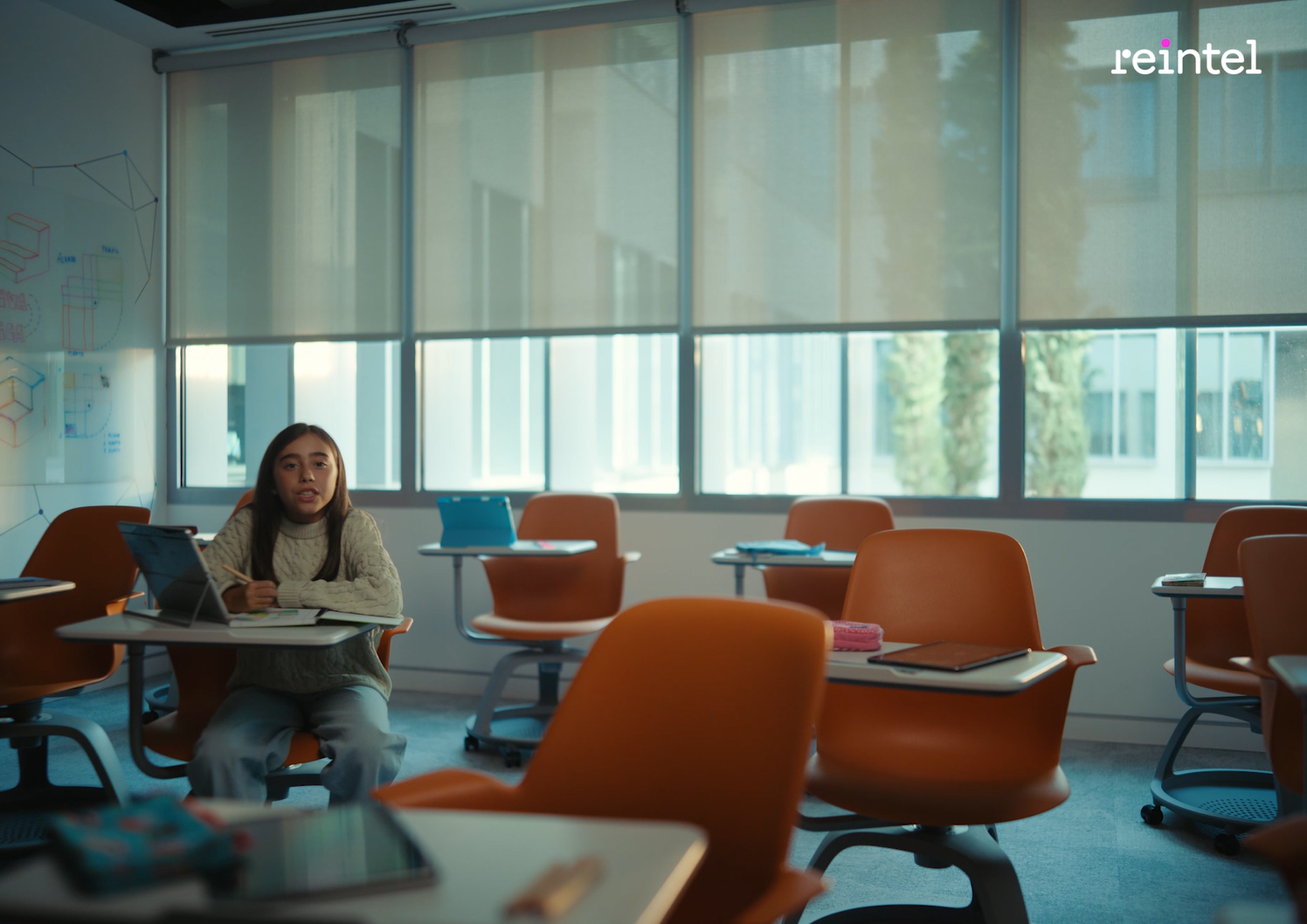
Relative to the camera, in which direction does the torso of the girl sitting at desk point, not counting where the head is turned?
toward the camera

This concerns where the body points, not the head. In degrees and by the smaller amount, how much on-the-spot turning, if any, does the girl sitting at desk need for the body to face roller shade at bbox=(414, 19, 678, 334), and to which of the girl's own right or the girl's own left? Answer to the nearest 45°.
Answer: approximately 135° to the girl's own left

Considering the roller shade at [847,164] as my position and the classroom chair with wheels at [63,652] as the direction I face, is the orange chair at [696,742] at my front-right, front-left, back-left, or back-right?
front-left

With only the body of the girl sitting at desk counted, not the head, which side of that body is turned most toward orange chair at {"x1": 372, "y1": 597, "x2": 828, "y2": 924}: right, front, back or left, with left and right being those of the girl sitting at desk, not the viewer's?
front

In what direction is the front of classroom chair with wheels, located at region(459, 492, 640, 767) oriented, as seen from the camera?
facing the viewer and to the left of the viewer

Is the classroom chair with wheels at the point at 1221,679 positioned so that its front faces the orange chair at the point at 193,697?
yes

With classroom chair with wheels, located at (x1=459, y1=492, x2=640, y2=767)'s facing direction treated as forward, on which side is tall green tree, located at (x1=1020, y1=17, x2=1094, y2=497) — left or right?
on its left

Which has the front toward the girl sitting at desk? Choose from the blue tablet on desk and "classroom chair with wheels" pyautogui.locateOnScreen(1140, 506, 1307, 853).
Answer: the classroom chair with wheels

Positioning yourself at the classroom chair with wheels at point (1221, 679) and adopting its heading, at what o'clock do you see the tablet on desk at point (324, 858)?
The tablet on desk is roughly at 11 o'clock from the classroom chair with wheels.

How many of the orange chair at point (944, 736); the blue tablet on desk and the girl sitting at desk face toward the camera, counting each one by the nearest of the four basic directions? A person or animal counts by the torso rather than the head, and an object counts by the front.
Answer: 2
